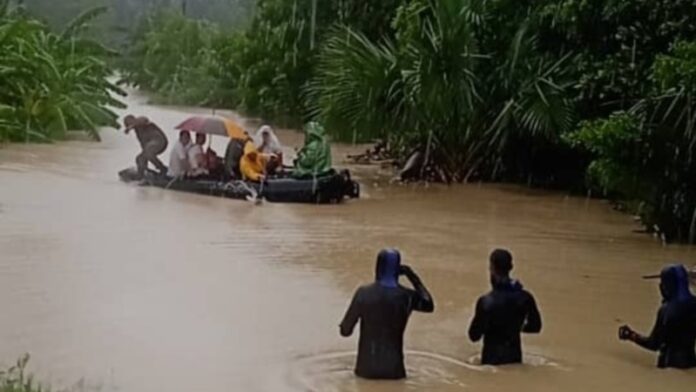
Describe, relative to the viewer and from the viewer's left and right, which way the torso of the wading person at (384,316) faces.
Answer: facing away from the viewer

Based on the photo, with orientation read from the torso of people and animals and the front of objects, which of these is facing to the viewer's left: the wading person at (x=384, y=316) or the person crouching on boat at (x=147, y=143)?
the person crouching on boat

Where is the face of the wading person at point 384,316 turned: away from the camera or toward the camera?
away from the camera

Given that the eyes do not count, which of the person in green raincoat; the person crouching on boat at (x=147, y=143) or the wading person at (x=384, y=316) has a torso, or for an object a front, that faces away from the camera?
the wading person

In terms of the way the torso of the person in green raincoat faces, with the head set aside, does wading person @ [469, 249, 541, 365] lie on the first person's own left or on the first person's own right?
on the first person's own left

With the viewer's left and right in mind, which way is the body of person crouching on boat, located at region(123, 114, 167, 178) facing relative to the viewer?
facing to the left of the viewer

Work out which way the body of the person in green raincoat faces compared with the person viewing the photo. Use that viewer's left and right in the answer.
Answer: facing to the left of the viewer

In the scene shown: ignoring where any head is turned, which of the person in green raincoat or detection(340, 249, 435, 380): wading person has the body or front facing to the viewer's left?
the person in green raincoat
